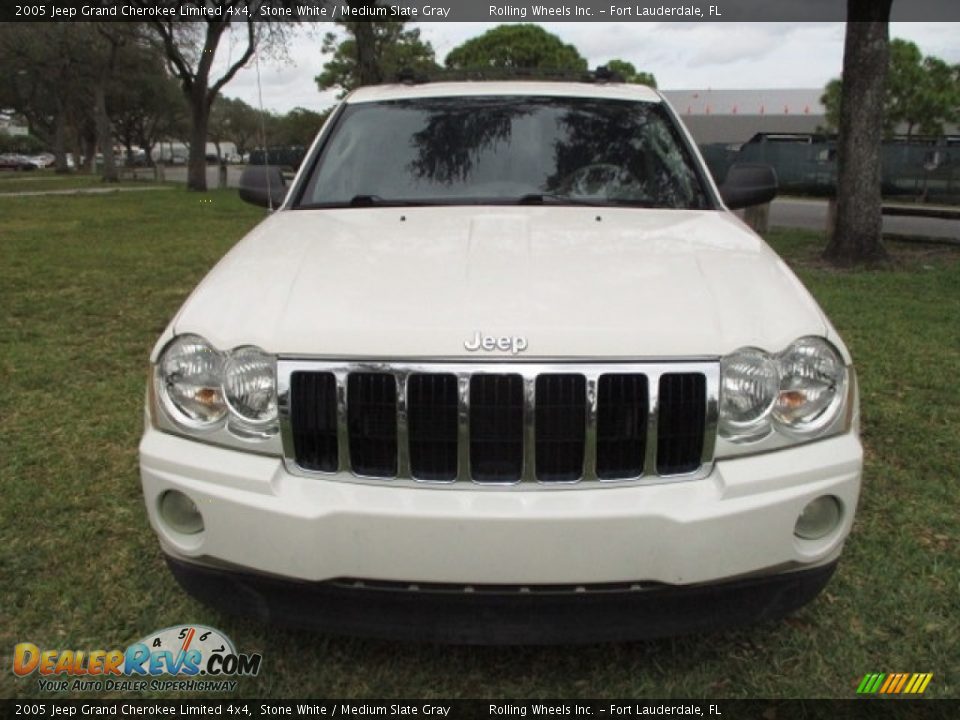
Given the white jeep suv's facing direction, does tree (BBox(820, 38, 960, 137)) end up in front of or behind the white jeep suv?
behind

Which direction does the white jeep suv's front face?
toward the camera

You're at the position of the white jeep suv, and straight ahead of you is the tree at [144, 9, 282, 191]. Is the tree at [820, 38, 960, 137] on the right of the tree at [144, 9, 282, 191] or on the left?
right

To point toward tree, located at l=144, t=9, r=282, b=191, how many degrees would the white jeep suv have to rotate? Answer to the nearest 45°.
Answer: approximately 180°

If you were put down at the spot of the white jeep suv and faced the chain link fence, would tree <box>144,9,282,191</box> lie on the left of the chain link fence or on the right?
left

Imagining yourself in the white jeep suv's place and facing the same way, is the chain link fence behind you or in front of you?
behind
